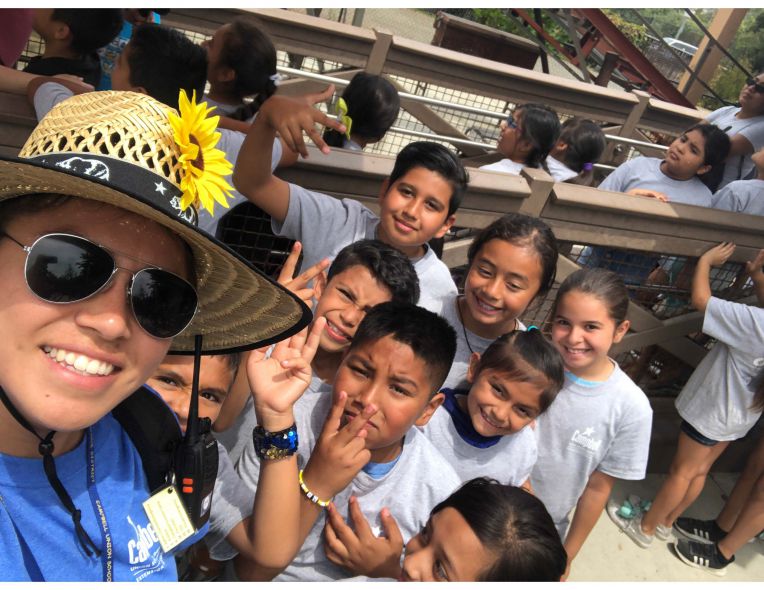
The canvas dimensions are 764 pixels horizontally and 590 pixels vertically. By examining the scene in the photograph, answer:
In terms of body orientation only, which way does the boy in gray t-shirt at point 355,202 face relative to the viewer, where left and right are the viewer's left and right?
facing the viewer

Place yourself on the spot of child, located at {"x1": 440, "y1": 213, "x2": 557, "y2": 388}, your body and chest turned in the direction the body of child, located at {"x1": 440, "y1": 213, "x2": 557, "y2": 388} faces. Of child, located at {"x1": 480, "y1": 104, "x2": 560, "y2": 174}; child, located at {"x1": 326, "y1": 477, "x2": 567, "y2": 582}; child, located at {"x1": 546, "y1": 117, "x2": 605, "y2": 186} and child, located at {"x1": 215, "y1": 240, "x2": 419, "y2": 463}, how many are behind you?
2

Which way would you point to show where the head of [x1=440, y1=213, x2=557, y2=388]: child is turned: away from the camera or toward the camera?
toward the camera

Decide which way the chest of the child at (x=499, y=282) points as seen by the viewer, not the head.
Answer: toward the camera

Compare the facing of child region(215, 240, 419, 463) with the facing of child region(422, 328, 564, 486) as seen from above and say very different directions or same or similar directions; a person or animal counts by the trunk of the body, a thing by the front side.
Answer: same or similar directions

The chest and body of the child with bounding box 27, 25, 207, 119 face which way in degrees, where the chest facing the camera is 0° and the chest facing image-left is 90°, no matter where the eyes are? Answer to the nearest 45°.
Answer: approximately 135°

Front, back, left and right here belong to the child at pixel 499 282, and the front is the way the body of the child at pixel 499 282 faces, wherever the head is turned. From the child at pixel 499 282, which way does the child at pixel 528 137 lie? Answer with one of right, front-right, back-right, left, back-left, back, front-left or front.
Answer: back

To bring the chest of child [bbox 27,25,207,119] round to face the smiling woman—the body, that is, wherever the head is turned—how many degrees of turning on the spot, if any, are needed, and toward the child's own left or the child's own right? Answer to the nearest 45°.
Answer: approximately 135° to the child's own left

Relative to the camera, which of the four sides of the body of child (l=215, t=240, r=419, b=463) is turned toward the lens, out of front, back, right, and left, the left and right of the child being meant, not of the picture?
front

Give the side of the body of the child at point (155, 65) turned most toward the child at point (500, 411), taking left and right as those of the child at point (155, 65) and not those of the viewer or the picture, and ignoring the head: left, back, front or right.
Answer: back
